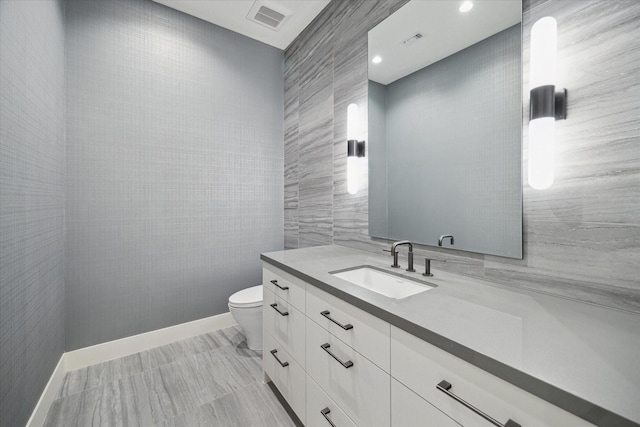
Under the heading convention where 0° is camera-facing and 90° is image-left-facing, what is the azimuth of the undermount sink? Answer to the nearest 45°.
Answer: approximately 45°

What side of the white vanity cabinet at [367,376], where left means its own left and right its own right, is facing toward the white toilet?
right

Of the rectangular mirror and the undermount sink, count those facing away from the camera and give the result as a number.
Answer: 0

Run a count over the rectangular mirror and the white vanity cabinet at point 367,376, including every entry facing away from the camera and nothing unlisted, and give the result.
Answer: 0

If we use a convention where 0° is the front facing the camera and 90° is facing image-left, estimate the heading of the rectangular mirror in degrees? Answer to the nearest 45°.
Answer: approximately 45°

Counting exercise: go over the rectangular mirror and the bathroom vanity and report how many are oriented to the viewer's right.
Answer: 0

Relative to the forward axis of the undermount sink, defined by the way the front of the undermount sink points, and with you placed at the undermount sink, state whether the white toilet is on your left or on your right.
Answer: on your right
